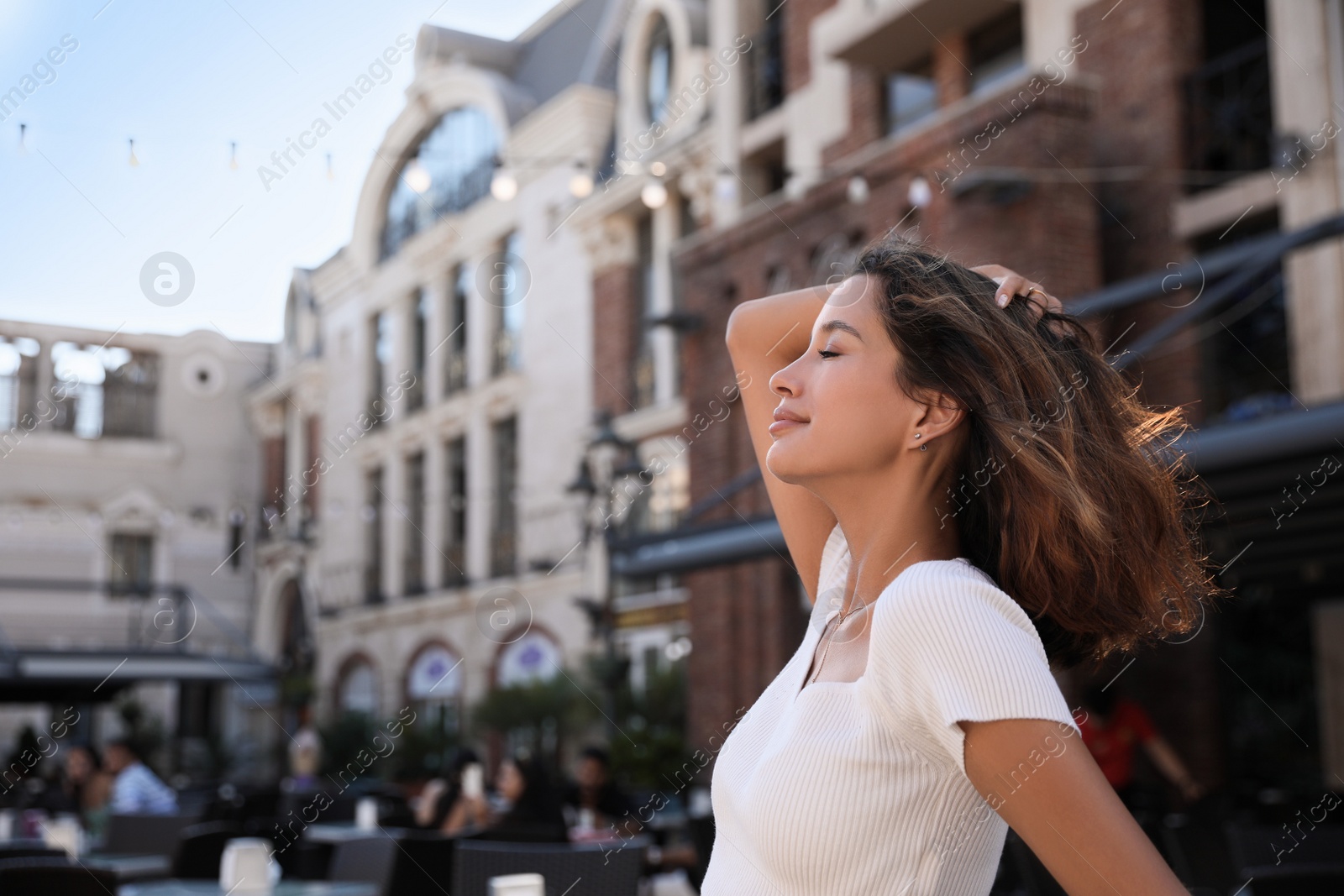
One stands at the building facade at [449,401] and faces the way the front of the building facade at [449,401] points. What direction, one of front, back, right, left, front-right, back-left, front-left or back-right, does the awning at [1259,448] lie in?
front-left

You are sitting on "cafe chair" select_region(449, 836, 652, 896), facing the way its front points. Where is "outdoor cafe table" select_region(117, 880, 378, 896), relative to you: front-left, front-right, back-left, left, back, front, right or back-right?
front-left

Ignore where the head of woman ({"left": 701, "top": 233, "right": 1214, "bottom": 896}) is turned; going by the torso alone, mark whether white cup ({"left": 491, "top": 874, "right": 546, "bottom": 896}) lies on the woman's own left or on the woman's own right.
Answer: on the woman's own right

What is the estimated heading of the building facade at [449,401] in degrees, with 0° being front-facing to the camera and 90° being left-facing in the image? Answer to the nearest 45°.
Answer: approximately 45°

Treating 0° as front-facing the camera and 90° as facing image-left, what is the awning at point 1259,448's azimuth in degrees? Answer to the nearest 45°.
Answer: approximately 45°

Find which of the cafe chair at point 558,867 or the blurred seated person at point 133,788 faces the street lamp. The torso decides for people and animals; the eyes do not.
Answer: the cafe chair

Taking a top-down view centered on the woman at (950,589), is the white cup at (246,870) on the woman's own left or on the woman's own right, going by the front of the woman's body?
on the woman's own right

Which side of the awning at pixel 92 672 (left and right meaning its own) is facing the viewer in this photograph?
front

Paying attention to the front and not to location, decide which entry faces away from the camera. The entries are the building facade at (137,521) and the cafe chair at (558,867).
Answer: the cafe chair

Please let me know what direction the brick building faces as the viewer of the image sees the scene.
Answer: facing the viewer and to the left of the viewer

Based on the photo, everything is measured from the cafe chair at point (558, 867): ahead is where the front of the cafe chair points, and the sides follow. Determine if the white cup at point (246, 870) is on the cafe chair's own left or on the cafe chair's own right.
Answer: on the cafe chair's own left

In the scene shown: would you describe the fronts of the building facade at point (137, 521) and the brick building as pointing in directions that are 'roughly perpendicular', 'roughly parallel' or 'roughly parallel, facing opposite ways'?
roughly perpendicular

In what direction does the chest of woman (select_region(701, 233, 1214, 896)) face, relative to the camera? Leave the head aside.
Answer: to the viewer's left

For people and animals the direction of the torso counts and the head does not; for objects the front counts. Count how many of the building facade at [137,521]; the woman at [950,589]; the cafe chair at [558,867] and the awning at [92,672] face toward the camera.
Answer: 2

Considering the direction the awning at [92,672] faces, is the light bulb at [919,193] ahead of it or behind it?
ahead

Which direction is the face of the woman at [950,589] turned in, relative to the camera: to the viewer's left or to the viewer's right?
to the viewer's left
